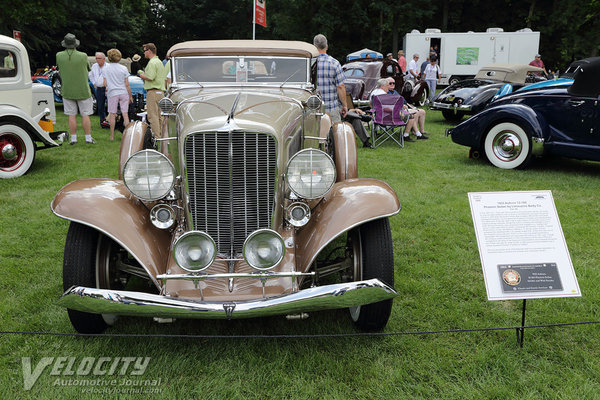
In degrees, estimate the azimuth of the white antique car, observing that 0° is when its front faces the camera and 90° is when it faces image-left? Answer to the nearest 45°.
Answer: approximately 90°

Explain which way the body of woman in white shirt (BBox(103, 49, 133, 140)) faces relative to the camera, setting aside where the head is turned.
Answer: away from the camera

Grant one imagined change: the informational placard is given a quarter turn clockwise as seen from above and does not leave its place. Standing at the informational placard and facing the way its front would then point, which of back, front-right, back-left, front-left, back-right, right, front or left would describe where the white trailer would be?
right

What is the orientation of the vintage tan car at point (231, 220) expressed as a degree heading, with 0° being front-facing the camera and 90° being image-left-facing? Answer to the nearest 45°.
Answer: approximately 0°

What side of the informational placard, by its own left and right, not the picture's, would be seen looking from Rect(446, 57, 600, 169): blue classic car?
back

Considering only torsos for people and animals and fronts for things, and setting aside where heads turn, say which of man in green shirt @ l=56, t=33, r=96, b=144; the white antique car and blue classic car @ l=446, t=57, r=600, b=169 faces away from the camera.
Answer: the man in green shirt
